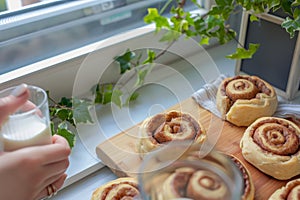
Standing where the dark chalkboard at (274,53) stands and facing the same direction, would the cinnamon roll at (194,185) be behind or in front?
in front

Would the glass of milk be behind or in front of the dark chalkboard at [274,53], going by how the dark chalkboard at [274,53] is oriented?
in front

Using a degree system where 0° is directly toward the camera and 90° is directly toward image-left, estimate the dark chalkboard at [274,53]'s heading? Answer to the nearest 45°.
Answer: approximately 45°

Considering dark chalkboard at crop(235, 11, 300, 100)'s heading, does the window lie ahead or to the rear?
ahead
